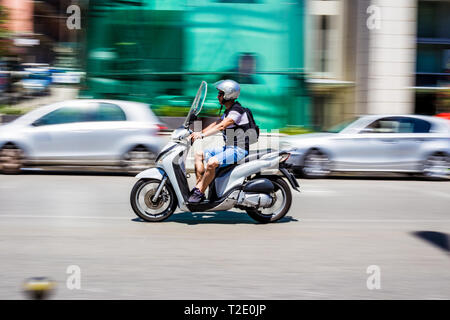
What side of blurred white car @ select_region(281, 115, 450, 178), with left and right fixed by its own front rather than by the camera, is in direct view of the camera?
left

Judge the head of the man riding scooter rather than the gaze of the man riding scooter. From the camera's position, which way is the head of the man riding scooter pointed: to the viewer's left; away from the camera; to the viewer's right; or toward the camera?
to the viewer's left

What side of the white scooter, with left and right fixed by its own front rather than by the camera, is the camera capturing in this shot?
left

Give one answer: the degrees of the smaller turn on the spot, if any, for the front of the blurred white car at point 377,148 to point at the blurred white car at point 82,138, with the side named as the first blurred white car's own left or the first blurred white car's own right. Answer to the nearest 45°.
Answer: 0° — it already faces it

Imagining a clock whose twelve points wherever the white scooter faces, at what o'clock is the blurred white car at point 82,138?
The blurred white car is roughly at 2 o'clock from the white scooter.

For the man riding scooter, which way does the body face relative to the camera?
to the viewer's left

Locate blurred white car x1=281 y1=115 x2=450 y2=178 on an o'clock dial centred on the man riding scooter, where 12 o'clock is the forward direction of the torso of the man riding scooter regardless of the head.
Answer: The blurred white car is roughly at 4 o'clock from the man riding scooter.

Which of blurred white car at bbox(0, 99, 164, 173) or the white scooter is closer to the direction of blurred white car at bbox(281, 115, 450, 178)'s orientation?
the blurred white car

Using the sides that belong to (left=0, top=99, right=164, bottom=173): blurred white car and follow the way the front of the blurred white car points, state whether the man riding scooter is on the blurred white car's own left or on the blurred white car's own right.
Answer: on the blurred white car's own left

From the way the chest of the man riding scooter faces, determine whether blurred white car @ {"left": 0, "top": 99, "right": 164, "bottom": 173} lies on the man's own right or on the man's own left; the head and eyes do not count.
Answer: on the man's own right

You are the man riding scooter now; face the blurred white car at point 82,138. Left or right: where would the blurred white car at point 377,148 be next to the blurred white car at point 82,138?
right

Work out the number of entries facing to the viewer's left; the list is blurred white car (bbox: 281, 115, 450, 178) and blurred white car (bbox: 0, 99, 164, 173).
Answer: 2

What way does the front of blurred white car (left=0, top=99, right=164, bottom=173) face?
to the viewer's left
